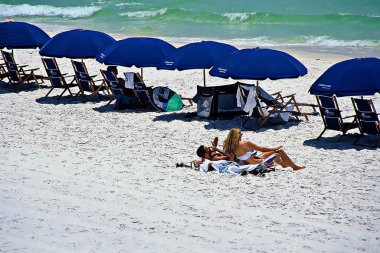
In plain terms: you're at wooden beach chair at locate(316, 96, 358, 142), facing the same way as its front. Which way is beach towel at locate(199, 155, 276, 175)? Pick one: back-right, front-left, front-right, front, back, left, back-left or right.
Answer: back

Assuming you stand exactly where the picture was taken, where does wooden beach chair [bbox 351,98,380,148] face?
facing away from the viewer and to the right of the viewer

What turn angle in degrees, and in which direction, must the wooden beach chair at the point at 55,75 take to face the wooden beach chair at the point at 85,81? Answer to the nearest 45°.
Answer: approximately 90° to its right

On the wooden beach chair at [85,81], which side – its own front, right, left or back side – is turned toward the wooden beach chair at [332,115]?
right

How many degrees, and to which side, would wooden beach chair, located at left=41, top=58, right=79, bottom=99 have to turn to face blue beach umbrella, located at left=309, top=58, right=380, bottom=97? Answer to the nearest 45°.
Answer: approximately 90° to its right

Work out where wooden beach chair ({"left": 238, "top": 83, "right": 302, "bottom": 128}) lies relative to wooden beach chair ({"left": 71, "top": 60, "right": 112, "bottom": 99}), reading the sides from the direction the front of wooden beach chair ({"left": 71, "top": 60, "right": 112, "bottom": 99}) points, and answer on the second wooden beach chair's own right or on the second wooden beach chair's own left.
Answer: on the second wooden beach chair's own right

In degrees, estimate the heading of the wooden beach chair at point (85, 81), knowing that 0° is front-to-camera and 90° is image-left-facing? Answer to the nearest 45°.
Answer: approximately 225°

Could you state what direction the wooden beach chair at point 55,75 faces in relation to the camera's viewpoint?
facing away from the viewer and to the right of the viewer
